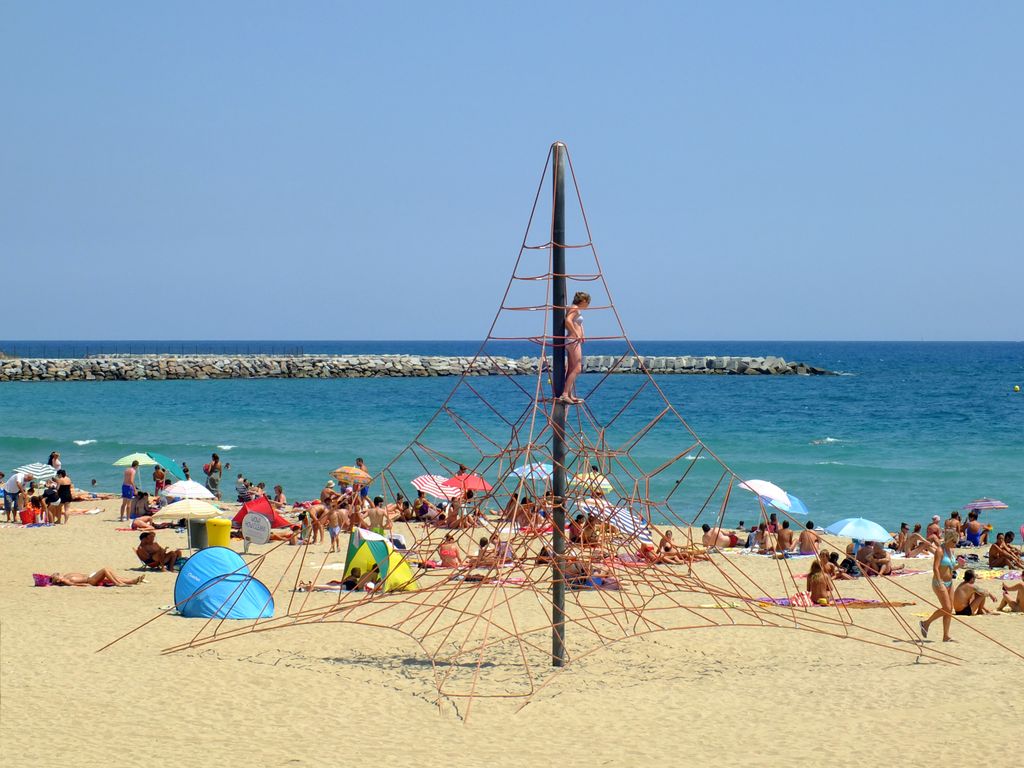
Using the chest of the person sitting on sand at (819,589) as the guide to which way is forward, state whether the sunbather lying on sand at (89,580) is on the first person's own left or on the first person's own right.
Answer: on the first person's own left

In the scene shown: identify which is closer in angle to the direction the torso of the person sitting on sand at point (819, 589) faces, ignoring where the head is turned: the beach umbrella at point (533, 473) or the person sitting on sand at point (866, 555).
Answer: the person sitting on sand

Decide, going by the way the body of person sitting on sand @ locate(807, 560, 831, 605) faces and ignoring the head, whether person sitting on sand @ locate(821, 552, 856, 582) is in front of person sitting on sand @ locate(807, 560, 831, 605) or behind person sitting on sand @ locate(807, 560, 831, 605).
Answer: in front

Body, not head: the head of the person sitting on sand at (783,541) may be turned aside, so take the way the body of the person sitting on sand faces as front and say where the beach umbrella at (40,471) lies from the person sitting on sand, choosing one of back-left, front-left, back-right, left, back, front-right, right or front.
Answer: left

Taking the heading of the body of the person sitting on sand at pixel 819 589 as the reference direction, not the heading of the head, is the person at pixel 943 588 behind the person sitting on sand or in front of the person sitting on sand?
behind

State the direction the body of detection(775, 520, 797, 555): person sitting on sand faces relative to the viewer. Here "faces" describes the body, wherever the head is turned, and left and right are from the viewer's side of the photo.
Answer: facing away from the viewer

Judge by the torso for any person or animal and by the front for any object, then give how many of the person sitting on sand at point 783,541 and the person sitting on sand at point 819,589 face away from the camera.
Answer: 2

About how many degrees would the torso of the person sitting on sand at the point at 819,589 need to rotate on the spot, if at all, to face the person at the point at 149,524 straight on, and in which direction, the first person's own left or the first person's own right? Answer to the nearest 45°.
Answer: approximately 90° to the first person's own left

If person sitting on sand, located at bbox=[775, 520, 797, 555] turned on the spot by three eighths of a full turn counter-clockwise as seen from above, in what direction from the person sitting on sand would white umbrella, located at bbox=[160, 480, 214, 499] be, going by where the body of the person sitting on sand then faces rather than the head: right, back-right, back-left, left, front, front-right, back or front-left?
front-right

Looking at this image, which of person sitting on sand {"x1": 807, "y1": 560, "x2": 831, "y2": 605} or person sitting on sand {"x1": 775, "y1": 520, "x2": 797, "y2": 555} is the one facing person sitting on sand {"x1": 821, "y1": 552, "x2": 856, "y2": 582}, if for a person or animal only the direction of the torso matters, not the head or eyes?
person sitting on sand {"x1": 807, "y1": 560, "x2": 831, "y2": 605}

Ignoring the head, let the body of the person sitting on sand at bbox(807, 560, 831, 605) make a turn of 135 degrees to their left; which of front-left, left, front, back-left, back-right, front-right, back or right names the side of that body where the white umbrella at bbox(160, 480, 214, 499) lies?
front-right

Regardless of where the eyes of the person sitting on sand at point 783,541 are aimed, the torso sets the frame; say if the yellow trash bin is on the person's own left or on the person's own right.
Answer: on the person's own left

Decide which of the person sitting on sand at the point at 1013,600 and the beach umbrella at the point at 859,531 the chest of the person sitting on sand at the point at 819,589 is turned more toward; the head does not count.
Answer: the beach umbrella

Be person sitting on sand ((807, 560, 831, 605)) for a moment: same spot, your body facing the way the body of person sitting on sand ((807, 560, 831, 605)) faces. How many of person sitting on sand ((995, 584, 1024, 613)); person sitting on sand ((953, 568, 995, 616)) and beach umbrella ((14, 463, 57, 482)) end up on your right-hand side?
2

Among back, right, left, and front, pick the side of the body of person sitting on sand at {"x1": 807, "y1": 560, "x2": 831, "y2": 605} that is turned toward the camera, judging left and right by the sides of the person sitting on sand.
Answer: back
